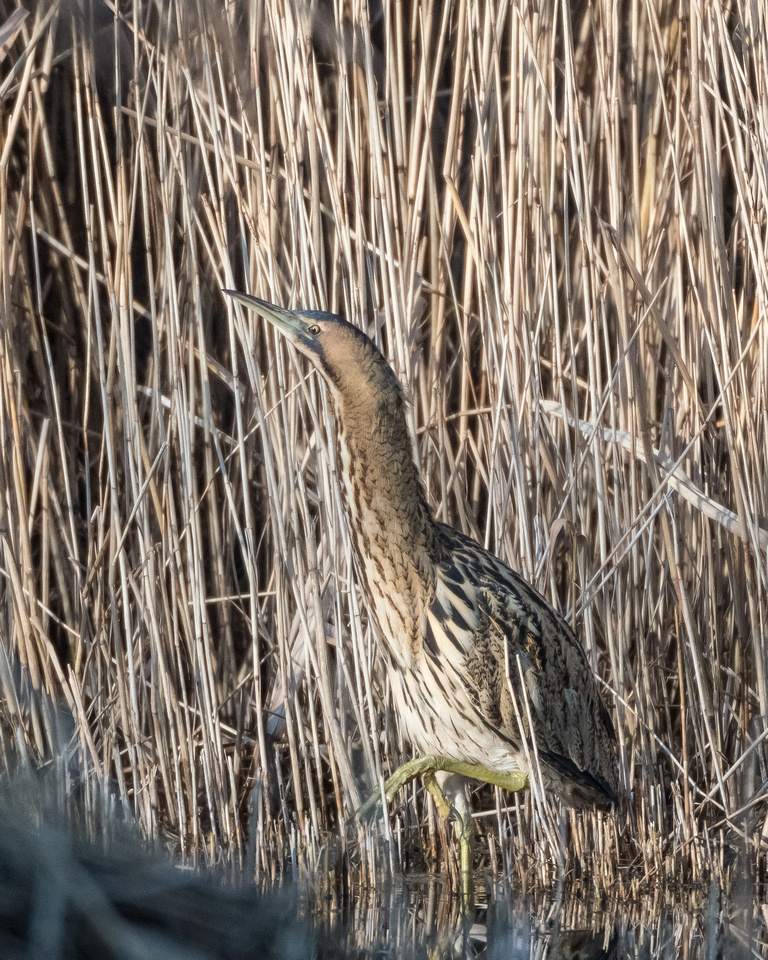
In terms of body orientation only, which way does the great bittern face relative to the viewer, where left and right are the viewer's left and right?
facing to the left of the viewer
